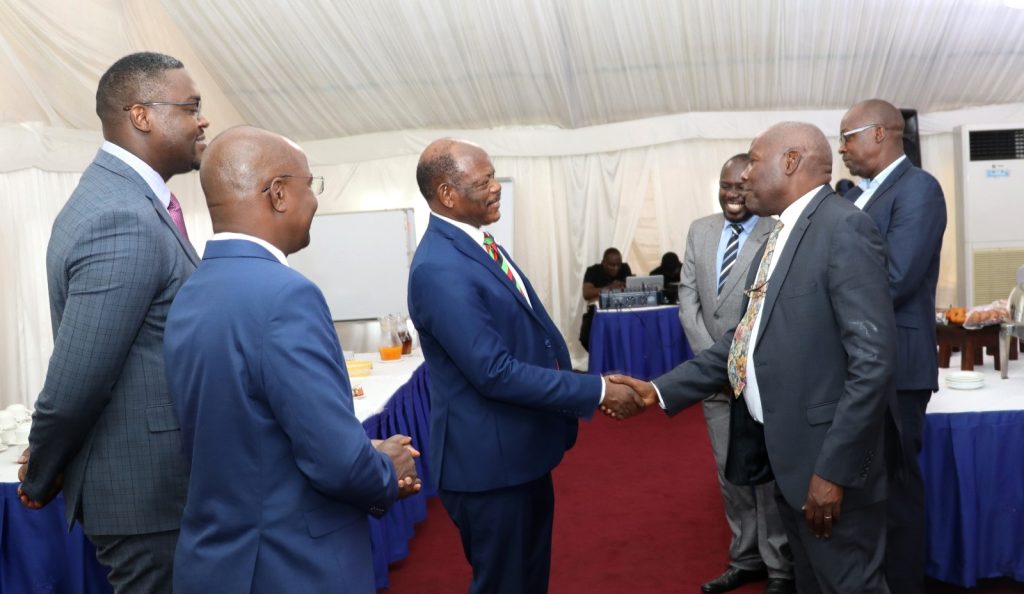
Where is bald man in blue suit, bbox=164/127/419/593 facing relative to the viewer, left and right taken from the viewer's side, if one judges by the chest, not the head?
facing away from the viewer and to the right of the viewer

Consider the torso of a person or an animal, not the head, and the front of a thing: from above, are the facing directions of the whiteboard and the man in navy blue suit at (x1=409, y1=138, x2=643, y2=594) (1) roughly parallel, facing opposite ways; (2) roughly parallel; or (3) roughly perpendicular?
roughly perpendicular

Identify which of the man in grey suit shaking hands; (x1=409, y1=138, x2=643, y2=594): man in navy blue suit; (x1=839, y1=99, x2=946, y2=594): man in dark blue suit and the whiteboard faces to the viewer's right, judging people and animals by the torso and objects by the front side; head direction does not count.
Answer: the man in navy blue suit

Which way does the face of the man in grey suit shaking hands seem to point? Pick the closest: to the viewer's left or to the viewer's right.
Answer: to the viewer's left

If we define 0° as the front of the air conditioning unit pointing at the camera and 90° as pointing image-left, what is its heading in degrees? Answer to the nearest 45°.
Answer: approximately 0°

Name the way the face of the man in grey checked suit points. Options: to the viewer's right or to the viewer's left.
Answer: to the viewer's right

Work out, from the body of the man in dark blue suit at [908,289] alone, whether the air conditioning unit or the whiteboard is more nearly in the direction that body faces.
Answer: the whiteboard

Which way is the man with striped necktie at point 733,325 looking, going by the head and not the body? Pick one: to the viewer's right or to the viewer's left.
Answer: to the viewer's left

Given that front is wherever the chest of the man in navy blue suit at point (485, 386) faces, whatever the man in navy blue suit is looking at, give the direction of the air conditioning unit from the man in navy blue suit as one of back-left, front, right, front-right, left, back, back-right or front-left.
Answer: front-left

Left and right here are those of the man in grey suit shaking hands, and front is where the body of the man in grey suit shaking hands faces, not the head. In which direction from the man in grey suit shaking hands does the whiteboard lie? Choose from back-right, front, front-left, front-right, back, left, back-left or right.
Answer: front-right

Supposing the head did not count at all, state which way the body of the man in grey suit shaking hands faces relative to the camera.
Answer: to the viewer's left

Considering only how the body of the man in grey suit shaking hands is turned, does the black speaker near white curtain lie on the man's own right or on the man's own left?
on the man's own right

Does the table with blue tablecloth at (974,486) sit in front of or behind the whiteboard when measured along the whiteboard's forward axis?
in front

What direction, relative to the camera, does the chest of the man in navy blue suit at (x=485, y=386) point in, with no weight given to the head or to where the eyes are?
to the viewer's right
